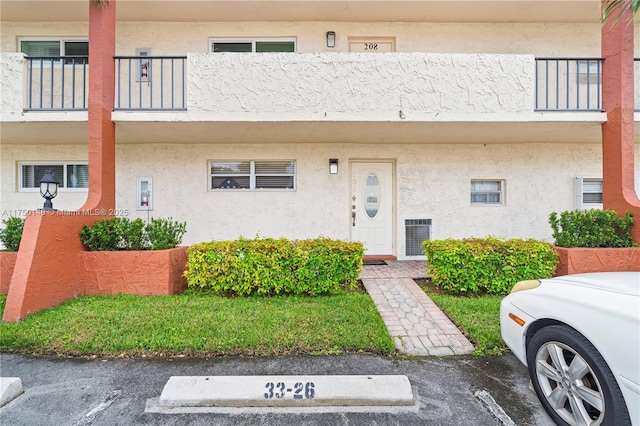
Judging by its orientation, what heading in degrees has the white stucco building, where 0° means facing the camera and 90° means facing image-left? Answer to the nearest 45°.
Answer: approximately 0°

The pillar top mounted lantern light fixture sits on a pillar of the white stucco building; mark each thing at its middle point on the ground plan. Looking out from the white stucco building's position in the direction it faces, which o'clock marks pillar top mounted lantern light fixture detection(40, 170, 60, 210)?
The pillar top mounted lantern light fixture is roughly at 2 o'clock from the white stucco building.

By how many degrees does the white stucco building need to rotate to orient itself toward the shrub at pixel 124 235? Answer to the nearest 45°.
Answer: approximately 45° to its right

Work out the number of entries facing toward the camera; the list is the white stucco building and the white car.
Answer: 1

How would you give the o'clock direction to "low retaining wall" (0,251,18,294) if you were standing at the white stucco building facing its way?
The low retaining wall is roughly at 2 o'clock from the white stucco building.

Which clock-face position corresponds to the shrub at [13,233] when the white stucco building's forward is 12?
The shrub is roughly at 2 o'clock from the white stucco building.

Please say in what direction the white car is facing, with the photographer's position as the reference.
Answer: facing away from the viewer and to the left of the viewer

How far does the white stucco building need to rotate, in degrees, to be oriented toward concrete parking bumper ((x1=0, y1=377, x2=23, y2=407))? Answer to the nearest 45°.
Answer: approximately 45° to its right

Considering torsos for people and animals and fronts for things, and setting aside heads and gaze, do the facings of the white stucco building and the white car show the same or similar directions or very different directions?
very different directions
